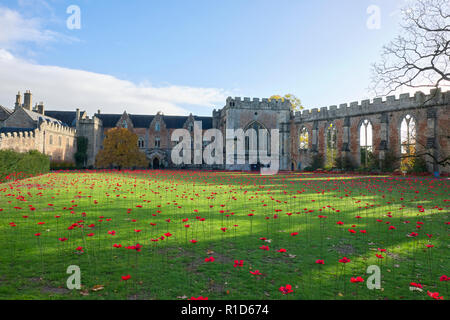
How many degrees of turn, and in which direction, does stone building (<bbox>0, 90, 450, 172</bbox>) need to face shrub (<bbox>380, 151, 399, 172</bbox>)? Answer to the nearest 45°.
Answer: approximately 45° to its left

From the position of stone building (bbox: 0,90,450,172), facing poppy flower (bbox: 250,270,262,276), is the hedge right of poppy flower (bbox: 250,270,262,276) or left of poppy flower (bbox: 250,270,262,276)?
right

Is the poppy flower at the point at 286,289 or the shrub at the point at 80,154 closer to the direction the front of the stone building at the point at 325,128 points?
the poppy flower

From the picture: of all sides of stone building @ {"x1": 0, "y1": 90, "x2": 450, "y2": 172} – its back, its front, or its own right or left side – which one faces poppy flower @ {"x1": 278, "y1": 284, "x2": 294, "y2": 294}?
front

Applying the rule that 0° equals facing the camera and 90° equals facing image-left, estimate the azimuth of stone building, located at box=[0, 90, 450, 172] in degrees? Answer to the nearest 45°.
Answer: approximately 0°
